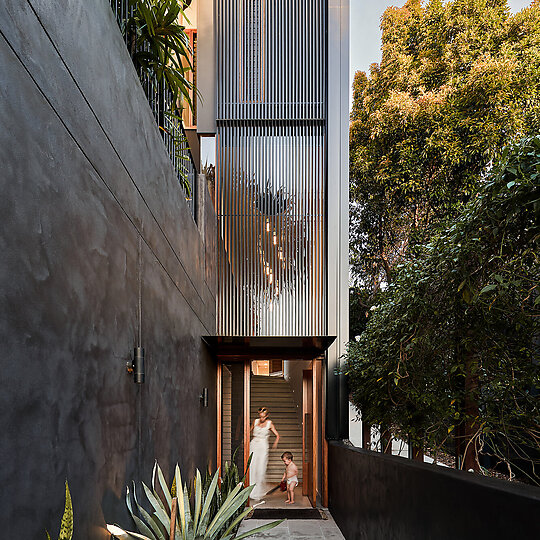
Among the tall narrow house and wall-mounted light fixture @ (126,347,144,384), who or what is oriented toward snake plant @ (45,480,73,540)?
the tall narrow house

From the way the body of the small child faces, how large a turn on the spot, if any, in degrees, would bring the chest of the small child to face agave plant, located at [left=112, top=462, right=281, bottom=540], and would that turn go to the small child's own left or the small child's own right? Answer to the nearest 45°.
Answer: approximately 45° to the small child's own left

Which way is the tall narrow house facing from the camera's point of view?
toward the camera

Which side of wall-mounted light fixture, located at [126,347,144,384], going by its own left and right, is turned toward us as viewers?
right

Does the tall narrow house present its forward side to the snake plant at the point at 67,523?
yes

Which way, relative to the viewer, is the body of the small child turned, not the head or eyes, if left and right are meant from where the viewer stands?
facing the viewer and to the left of the viewer

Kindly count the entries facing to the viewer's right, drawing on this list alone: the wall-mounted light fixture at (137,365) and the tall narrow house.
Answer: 1

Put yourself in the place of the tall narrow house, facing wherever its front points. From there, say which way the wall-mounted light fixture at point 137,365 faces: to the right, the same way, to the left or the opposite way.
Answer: to the left

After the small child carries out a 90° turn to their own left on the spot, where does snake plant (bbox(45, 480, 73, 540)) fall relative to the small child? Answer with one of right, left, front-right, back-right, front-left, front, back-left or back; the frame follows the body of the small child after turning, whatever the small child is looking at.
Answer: front-right

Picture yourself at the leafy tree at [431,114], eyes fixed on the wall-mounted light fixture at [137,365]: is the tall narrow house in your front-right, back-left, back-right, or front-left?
front-right

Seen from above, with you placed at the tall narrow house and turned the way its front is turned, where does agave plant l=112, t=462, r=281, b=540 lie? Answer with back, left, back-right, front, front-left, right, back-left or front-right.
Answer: front

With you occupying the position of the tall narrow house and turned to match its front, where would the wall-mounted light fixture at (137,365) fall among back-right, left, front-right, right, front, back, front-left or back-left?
front
